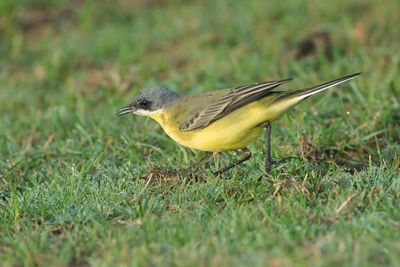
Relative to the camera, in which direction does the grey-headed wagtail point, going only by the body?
to the viewer's left
